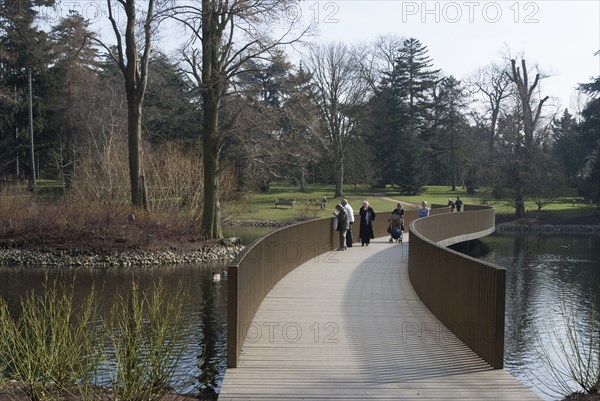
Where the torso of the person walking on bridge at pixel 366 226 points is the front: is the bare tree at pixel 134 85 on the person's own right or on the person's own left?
on the person's own right

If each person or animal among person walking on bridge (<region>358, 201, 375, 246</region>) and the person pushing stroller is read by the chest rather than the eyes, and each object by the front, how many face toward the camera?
2

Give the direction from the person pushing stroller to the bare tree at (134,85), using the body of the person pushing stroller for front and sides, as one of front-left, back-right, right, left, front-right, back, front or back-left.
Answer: right

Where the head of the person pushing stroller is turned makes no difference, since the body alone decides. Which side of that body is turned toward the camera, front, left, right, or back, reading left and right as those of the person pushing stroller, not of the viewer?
front

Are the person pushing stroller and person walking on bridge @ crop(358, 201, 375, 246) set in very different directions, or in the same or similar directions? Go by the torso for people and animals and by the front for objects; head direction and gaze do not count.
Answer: same or similar directions

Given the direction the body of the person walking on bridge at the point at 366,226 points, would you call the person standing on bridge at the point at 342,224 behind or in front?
in front
